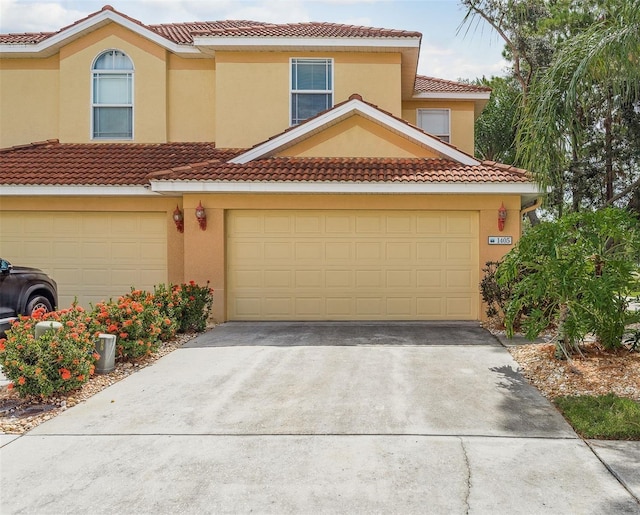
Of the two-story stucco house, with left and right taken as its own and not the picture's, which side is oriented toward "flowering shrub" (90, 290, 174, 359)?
front

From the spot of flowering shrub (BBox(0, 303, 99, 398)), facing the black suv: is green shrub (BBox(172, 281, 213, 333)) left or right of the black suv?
right

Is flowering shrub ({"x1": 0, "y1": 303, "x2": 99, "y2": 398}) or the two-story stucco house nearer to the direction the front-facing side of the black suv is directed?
the two-story stucco house

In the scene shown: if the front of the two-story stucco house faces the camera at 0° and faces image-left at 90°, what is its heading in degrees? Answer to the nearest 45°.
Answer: approximately 0°

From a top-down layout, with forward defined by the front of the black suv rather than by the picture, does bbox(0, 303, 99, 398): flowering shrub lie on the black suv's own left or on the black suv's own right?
on the black suv's own right

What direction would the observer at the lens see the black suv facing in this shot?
facing away from the viewer and to the right of the viewer
